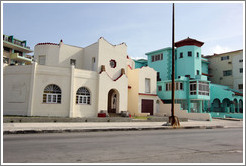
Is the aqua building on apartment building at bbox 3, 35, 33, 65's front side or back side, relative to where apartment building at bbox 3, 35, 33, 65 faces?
on the front side

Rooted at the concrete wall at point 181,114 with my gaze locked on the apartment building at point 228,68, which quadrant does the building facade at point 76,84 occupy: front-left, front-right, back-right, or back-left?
back-left

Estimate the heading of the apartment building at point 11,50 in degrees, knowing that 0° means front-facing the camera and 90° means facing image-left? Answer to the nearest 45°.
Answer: approximately 315°

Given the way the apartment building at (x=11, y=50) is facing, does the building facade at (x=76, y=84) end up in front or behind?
in front
